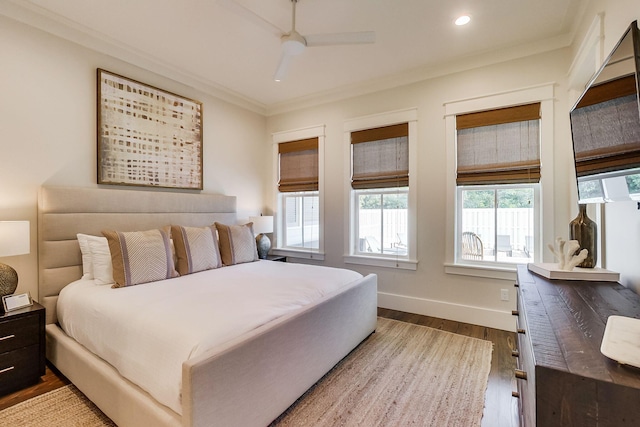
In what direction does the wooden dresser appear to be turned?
to the viewer's left

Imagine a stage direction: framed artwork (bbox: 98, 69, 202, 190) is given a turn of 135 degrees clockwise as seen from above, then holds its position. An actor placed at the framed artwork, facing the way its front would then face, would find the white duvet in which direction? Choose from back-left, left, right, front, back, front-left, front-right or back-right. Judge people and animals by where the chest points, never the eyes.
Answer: left

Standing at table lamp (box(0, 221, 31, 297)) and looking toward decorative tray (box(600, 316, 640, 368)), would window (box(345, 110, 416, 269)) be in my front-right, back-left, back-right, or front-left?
front-left

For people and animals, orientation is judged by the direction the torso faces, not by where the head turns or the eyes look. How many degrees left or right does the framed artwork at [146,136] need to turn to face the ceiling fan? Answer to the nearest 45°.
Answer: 0° — it already faces it

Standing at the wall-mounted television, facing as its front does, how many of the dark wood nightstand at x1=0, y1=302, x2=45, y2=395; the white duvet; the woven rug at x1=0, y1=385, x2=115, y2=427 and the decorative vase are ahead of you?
3

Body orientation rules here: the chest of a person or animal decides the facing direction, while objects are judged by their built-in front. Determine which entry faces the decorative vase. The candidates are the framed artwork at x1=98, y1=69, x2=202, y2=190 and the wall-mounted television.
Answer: the framed artwork

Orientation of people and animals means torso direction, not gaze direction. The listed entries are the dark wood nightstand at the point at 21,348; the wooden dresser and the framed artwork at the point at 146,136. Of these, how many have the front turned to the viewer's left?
1

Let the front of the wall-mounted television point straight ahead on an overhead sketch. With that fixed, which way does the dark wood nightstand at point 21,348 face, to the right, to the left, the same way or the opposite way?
the opposite way

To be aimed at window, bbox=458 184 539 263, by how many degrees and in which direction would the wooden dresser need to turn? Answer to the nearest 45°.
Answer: approximately 90° to its right

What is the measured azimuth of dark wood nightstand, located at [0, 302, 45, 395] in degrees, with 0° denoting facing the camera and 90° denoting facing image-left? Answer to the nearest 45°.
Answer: approximately 315°
